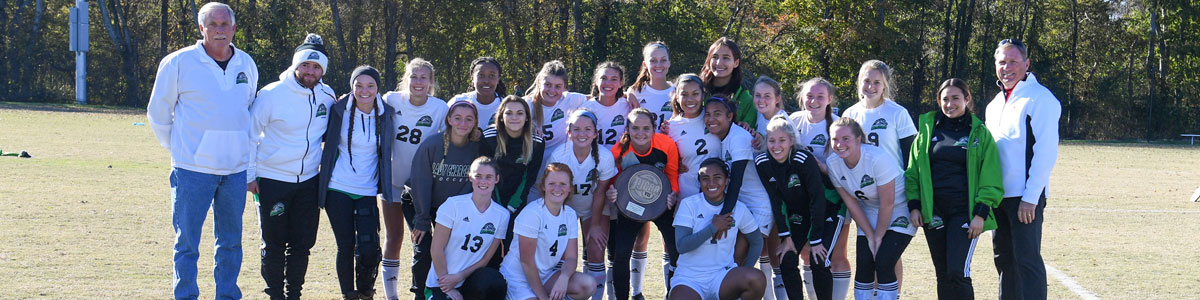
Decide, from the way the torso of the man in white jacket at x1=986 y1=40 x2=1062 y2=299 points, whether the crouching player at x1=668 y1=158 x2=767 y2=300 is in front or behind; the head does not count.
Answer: in front

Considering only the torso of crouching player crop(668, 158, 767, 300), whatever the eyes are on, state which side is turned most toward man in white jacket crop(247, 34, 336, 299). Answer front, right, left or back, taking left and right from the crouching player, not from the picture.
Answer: right

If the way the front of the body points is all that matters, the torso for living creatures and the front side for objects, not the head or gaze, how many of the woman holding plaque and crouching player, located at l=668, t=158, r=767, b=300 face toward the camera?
2

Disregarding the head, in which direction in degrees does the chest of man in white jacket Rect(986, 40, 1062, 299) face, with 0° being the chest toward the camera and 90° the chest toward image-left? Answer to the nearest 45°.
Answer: approximately 45°

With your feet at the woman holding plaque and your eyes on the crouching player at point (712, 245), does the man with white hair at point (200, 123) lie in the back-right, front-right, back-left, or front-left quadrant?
back-right

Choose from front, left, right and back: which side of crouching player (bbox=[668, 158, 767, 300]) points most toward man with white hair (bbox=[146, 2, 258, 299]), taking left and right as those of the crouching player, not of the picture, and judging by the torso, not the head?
right

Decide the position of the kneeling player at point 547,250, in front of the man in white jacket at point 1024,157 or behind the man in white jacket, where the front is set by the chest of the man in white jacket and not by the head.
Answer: in front

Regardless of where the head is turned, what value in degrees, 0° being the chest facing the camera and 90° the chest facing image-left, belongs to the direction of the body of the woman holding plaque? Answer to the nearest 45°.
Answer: approximately 0°
